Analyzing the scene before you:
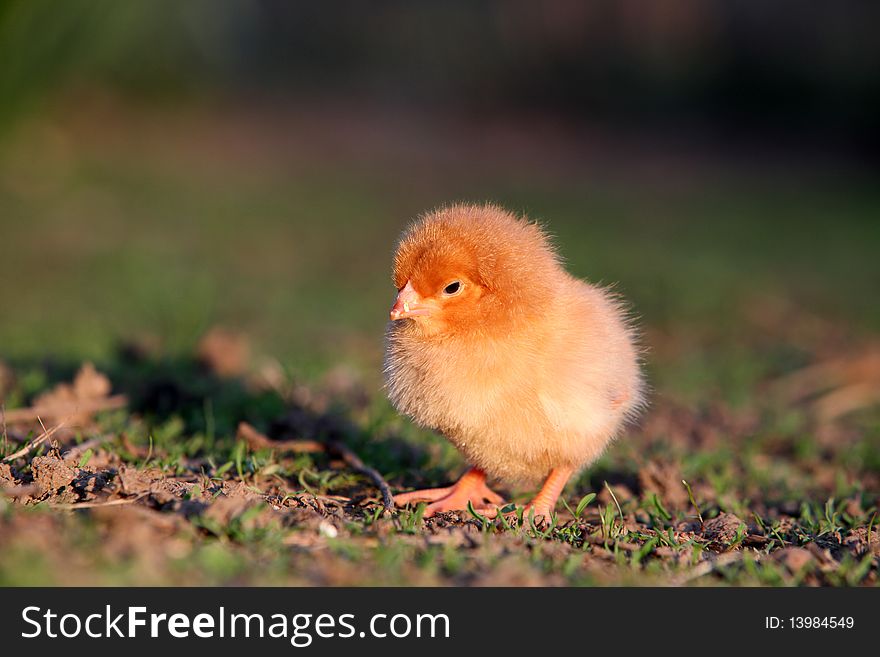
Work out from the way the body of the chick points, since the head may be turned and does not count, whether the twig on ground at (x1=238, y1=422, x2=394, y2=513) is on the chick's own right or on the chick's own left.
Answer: on the chick's own right

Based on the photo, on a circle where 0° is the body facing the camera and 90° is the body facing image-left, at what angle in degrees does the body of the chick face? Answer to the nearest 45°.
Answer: approximately 45°

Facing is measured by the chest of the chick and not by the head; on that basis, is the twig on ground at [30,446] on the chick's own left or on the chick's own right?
on the chick's own right

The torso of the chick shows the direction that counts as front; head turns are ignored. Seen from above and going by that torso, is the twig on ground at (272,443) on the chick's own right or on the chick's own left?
on the chick's own right
